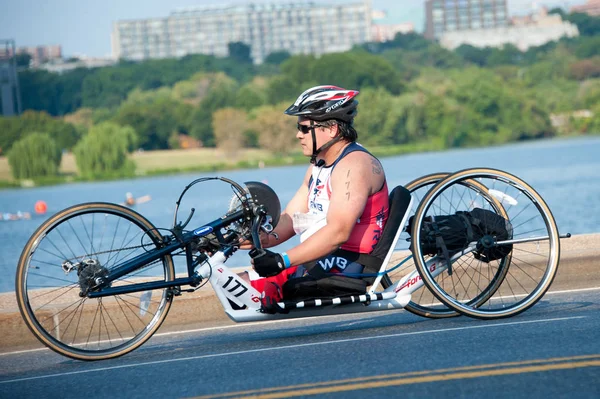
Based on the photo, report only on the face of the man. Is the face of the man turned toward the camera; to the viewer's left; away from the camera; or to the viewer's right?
to the viewer's left

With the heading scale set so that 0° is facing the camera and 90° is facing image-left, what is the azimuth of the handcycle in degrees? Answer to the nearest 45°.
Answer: approximately 90°
